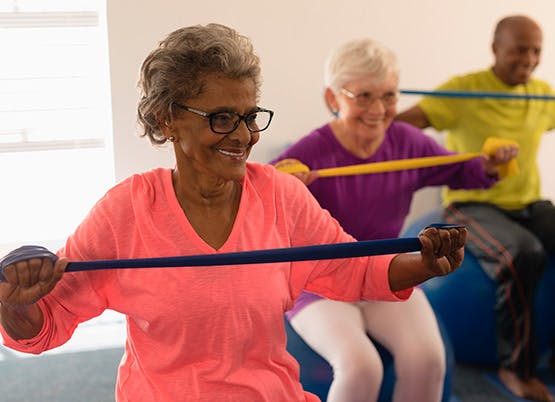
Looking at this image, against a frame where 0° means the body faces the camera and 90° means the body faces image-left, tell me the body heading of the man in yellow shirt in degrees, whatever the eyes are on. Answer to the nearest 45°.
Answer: approximately 315°

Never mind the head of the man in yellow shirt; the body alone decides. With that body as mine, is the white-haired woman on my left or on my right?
on my right
